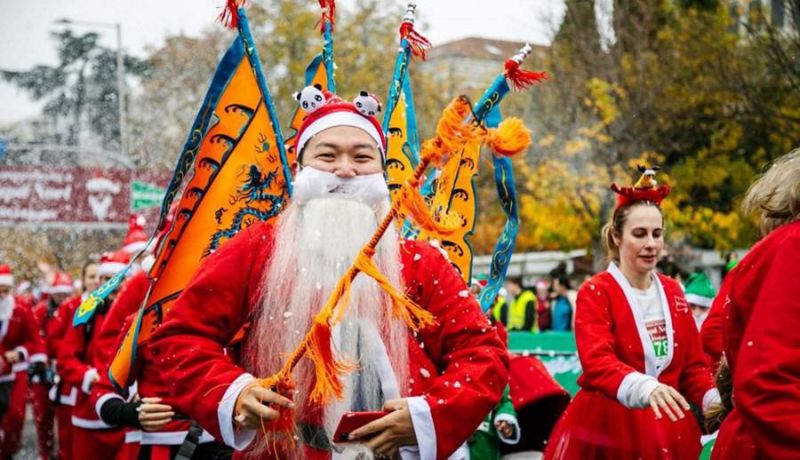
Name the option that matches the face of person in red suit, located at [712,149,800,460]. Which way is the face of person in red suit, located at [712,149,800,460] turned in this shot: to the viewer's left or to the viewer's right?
to the viewer's right

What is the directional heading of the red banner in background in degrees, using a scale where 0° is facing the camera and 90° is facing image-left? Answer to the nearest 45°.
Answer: approximately 0°

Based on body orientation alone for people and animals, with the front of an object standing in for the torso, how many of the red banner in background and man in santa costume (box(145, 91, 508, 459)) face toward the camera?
2

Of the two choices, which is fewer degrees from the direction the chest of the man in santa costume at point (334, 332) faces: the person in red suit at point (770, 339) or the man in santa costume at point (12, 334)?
the person in red suit

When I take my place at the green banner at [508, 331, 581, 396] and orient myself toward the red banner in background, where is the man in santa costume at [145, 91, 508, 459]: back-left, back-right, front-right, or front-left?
back-left

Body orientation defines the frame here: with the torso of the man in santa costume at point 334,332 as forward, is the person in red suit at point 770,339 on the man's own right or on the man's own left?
on the man's own left
